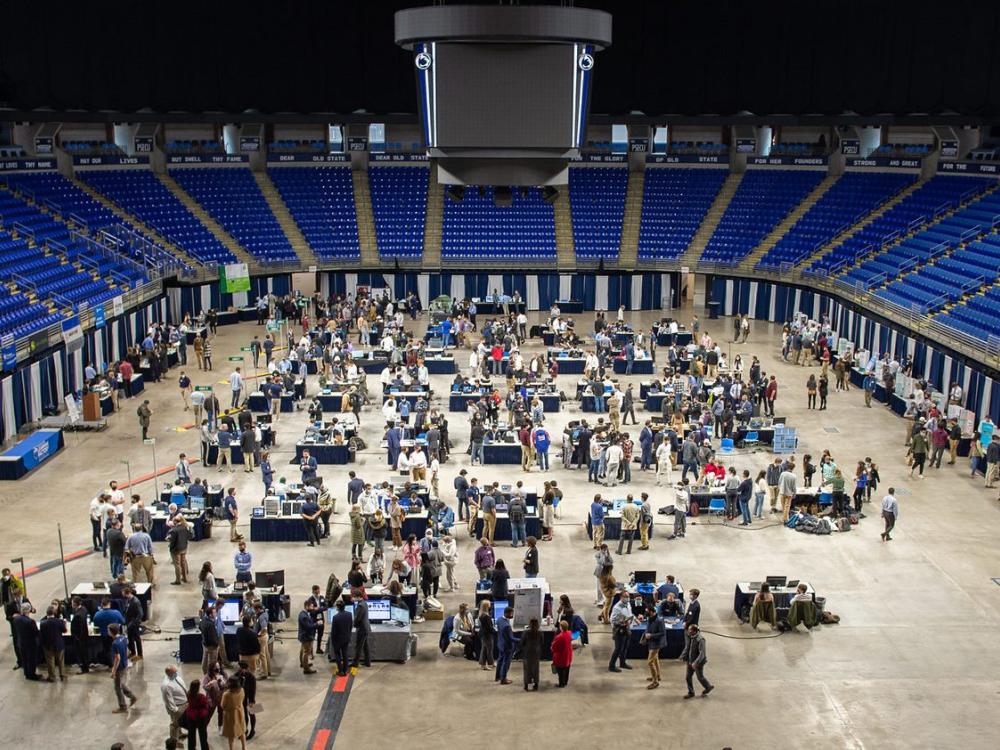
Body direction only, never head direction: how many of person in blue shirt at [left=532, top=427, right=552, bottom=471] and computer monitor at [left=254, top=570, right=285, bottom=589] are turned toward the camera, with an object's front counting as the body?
1

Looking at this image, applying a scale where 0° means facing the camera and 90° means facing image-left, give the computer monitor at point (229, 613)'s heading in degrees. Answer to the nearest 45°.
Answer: approximately 0°

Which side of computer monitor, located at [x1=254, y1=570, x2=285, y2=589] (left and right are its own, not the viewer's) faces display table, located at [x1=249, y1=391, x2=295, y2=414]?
back

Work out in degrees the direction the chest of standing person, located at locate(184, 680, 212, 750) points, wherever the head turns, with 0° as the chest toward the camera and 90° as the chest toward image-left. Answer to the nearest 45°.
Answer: approximately 180°

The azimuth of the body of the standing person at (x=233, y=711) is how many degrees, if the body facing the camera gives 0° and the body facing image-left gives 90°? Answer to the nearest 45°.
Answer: approximately 180°

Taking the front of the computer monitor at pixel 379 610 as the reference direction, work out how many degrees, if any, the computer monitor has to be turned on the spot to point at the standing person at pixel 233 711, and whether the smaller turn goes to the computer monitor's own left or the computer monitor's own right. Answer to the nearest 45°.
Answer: approximately 45° to the computer monitor's own right

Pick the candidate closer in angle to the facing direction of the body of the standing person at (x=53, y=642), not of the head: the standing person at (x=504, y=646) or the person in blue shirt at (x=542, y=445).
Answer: the person in blue shirt

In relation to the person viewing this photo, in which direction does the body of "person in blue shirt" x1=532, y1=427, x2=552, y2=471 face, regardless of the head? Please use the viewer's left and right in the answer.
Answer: facing away from the viewer
